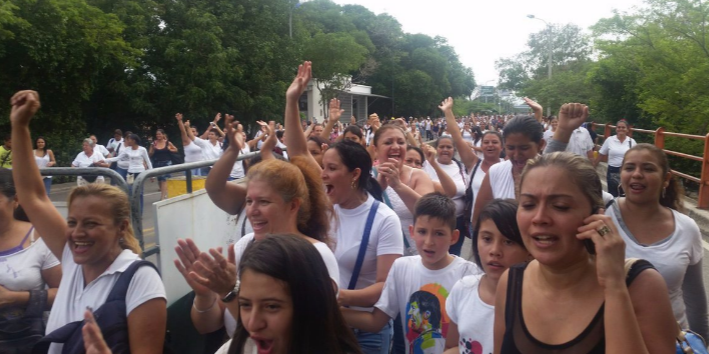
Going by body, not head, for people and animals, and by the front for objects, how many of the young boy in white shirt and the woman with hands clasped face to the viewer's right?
0

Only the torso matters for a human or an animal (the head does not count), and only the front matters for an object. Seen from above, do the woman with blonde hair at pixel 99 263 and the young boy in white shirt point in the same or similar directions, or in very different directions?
same or similar directions

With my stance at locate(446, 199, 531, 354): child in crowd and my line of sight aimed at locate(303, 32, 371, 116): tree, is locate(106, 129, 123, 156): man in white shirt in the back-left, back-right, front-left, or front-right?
front-left

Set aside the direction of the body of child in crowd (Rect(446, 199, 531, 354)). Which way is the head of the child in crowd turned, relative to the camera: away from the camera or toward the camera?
toward the camera

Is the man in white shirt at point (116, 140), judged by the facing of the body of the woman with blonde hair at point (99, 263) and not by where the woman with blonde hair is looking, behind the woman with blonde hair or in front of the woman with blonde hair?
behind

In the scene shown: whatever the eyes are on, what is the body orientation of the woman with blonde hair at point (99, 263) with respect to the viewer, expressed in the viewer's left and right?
facing the viewer and to the left of the viewer

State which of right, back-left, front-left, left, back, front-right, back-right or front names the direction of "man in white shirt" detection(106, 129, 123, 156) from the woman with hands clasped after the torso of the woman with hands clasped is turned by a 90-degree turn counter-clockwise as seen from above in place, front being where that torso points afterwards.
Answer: back

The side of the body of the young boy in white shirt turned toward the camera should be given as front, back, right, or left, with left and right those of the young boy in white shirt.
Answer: front

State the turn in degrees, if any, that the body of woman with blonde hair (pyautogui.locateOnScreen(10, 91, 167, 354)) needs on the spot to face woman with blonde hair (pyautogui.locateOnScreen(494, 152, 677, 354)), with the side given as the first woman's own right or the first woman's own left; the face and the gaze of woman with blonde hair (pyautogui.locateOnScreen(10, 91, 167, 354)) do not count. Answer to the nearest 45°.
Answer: approximately 90° to the first woman's own left

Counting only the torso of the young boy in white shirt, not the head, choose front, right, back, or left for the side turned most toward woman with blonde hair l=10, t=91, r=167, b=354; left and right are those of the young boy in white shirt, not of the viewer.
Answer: right

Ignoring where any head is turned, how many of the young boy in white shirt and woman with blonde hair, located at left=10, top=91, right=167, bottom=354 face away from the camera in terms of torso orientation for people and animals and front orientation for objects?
0

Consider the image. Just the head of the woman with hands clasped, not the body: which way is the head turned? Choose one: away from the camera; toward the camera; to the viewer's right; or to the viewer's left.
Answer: toward the camera
